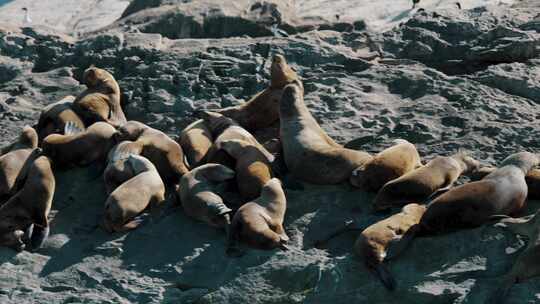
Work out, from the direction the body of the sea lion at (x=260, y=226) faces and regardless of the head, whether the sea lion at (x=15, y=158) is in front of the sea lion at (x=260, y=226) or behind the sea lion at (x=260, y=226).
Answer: behind

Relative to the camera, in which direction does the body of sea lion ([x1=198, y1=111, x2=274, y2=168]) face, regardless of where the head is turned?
to the viewer's left

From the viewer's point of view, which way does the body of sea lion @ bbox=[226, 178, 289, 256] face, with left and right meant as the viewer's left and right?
facing to the right of the viewer

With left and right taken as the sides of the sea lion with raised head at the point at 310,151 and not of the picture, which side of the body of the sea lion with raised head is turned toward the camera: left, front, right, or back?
left
